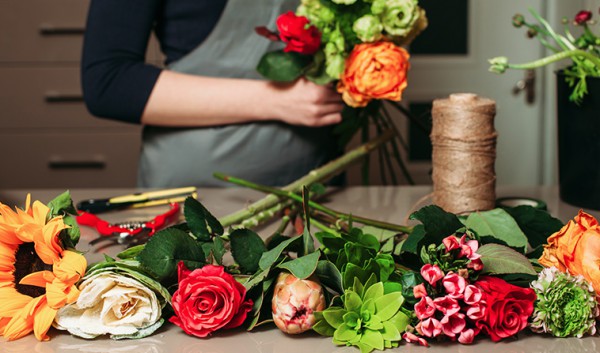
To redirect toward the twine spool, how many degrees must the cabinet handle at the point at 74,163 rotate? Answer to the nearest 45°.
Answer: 0° — it already faces it

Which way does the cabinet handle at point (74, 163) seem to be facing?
toward the camera

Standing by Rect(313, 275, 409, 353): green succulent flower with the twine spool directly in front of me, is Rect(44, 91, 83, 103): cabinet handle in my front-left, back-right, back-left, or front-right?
front-left

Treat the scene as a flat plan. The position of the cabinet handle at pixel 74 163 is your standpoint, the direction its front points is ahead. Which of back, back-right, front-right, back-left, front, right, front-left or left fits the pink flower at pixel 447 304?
front

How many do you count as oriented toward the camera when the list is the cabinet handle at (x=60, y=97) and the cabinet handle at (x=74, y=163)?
2

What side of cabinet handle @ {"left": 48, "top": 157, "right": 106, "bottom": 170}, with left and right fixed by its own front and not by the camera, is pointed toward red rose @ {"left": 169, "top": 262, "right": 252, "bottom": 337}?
front

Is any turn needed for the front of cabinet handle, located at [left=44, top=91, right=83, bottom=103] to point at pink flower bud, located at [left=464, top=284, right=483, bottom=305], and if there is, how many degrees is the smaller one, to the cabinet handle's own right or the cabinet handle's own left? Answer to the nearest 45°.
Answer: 0° — it already faces it

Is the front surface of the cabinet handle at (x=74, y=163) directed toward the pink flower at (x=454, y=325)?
yes

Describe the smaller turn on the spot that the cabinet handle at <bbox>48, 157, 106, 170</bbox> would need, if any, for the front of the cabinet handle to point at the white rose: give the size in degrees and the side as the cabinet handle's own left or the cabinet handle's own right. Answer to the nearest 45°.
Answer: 0° — it already faces it

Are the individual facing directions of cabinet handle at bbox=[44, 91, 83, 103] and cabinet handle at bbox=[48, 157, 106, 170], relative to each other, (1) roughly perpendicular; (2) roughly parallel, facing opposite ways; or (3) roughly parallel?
roughly parallel

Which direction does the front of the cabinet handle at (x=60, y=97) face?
toward the camera

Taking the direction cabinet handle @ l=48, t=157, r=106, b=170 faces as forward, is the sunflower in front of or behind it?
in front

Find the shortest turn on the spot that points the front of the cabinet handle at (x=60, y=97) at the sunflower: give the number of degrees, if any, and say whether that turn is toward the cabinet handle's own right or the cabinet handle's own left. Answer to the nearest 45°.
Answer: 0° — it already faces it

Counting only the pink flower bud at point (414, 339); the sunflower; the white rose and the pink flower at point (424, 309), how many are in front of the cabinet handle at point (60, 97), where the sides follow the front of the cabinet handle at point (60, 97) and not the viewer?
4

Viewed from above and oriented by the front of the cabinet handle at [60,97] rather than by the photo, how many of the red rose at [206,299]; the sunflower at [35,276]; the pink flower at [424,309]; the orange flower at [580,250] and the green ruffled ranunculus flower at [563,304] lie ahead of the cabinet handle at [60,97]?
5

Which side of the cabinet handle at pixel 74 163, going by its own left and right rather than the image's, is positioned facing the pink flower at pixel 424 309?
front

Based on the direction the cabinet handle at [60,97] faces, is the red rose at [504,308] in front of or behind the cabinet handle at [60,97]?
in front
